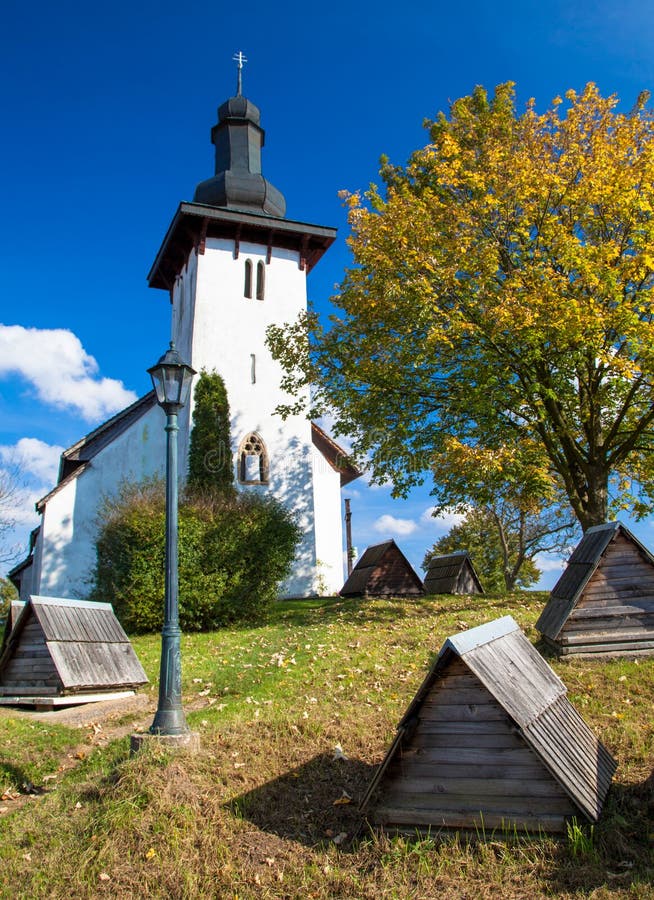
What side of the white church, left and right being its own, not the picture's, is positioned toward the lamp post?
front

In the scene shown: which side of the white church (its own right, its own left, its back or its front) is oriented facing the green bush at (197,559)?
front

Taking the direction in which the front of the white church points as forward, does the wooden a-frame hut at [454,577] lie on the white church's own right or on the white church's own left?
on the white church's own left

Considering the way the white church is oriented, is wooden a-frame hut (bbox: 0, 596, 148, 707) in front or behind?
in front

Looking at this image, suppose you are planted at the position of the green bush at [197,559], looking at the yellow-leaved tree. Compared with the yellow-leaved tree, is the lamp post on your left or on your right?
right

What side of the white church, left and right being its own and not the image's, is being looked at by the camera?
front

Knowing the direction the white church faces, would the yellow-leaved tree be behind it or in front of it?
in front
